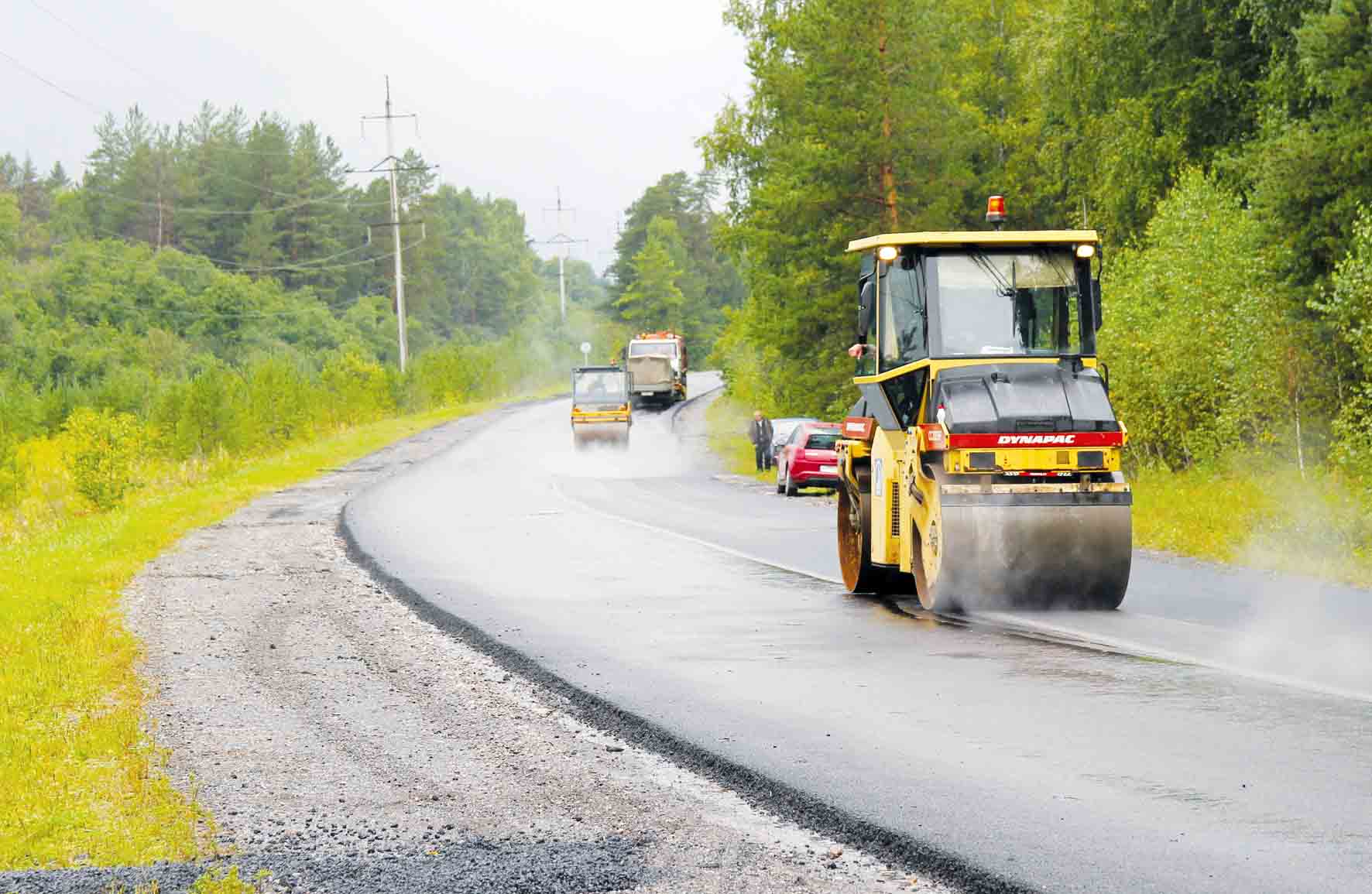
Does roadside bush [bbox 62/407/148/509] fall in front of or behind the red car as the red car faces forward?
in front

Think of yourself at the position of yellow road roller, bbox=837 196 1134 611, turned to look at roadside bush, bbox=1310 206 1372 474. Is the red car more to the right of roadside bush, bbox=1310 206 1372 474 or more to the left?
left
